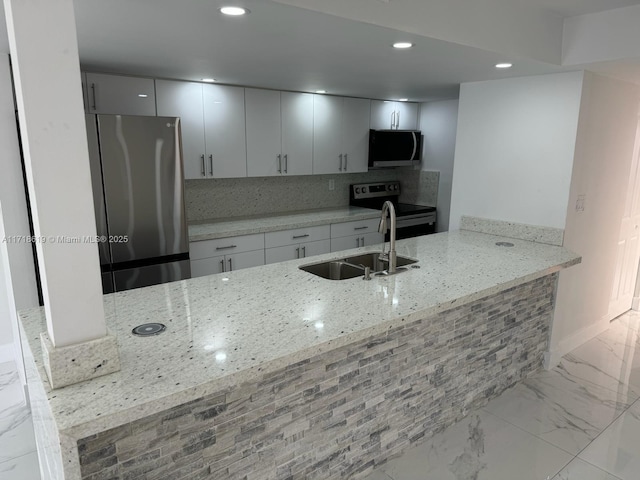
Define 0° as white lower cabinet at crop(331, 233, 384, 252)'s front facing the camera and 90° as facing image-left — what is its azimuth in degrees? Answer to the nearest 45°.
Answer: approximately 315°

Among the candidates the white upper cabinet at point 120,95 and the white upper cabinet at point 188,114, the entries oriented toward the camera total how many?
2

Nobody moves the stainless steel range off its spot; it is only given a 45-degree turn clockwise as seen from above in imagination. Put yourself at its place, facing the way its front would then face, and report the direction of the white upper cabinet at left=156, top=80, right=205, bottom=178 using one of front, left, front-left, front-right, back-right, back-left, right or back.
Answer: front-right

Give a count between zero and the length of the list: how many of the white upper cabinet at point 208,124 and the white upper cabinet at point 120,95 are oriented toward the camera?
2

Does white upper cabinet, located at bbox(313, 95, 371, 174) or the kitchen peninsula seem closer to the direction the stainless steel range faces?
the kitchen peninsula

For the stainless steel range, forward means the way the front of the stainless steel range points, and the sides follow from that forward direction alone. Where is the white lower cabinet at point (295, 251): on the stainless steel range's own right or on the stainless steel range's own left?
on the stainless steel range's own right

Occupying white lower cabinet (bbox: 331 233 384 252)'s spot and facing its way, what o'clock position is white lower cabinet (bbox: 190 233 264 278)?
white lower cabinet (bbox: 190 233 264 278) is roughly at 3 o'clock from white lower cabinet (bbox: 331 233 384 252).

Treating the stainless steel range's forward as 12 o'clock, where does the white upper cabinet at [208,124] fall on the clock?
The white upper cabinet is roughly at 3 o'clock from the stainless steel range.
